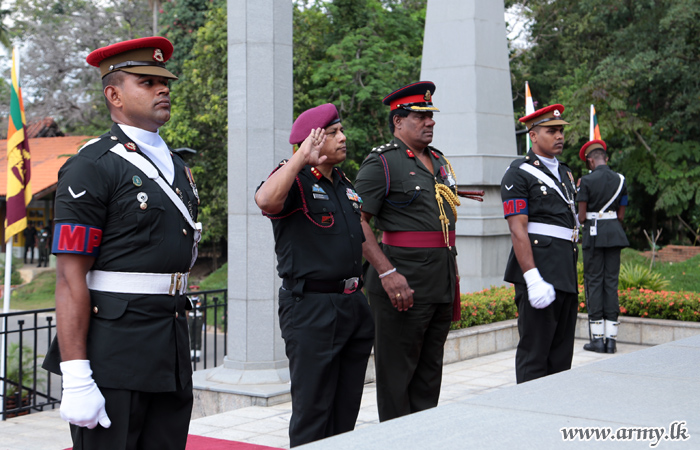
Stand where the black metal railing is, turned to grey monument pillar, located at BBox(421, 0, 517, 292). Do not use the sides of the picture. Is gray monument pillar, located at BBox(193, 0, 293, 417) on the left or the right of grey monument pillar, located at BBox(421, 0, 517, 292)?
right

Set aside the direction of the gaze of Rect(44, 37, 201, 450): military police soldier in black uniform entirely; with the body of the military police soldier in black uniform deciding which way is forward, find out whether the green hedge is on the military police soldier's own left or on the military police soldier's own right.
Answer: on the military police soldier's own left

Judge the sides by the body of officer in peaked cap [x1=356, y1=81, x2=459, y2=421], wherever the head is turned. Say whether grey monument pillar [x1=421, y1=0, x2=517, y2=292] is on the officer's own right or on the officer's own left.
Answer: on the officer's own left

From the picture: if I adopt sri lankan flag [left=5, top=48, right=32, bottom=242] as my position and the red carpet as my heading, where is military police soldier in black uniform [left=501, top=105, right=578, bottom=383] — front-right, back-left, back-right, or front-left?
front-left

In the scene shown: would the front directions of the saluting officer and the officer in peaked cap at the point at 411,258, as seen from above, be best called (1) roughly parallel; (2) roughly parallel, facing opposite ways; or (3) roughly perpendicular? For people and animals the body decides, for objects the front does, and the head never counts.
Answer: roughly parallel

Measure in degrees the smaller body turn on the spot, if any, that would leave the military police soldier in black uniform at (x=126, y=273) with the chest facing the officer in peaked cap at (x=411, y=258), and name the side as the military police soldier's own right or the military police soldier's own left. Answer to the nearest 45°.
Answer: approximately 90° to the military police soldier's own left

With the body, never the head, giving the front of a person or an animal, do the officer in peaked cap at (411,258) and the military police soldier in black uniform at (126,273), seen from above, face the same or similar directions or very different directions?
same or similar directions

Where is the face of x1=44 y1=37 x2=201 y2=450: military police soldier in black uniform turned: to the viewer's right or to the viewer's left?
to the viewer's right

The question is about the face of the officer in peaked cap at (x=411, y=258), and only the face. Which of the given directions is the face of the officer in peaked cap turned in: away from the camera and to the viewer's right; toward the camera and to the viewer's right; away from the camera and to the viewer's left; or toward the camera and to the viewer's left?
toward the camera and to the viewer's right

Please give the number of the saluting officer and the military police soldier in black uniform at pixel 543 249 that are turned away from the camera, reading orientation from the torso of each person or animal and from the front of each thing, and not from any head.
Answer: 0

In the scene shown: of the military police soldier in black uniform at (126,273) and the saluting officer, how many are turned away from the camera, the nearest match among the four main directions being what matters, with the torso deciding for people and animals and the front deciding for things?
0

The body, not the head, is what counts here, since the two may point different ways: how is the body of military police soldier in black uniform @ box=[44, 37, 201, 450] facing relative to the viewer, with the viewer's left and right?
facing the viewer and to the right of the viewer
